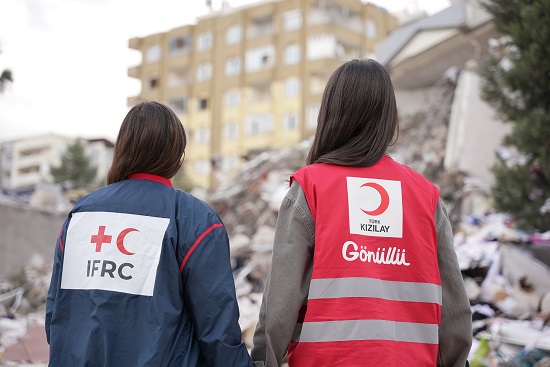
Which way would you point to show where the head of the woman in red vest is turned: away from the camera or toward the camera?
away from the camera

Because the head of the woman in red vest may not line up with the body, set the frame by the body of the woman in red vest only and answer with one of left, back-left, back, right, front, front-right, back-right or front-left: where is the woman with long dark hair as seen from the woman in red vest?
left

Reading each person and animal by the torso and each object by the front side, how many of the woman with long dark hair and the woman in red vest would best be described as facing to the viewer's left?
0

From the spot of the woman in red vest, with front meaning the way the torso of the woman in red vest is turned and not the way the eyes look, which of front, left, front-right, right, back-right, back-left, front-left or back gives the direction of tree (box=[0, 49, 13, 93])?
front-left

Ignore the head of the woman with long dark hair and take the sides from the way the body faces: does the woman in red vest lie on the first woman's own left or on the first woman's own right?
on the first woman's own right

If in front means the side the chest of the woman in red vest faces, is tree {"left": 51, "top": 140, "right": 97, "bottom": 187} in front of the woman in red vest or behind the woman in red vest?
in front

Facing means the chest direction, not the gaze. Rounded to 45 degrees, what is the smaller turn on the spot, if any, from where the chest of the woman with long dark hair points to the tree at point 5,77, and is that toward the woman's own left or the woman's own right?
approximately 45° to the woman's own left

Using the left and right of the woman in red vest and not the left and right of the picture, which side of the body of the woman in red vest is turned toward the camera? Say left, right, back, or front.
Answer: back

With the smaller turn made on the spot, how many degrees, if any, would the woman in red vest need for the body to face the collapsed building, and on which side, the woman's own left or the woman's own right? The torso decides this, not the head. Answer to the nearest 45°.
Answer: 0° — they already face it
